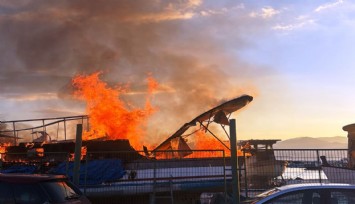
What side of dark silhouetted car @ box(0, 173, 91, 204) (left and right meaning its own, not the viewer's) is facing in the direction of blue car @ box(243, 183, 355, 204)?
front

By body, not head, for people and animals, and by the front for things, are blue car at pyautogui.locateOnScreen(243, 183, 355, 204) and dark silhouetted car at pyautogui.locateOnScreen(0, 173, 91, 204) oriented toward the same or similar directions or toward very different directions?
very different directions

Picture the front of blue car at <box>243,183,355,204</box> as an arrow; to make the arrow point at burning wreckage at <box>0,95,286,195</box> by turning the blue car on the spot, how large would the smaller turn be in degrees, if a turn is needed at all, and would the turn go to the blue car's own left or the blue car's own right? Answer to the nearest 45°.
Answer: approximately 45° to the blue car's own right

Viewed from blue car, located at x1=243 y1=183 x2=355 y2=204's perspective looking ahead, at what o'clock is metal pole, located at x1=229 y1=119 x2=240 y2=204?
The metal pole is roughly at 2 o'clock from the blue car.

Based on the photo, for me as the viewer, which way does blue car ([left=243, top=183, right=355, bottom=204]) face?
facing to the left of the viewer

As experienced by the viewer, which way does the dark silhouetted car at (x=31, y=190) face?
facing the viewer and to the right of the viewer

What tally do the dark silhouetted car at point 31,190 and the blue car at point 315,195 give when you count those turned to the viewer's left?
1

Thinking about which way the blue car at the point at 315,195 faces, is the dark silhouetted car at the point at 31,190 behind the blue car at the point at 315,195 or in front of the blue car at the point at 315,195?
in front
